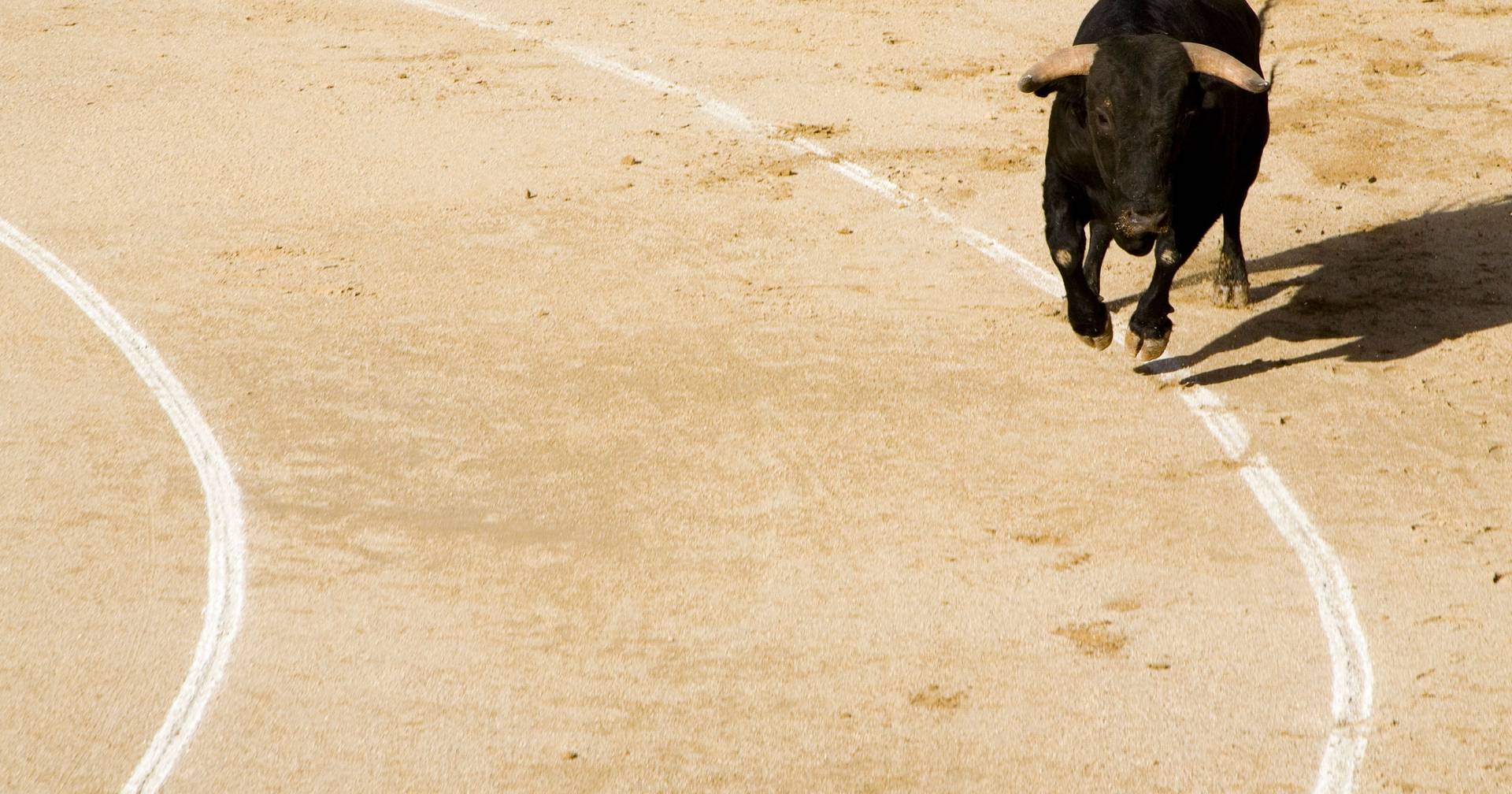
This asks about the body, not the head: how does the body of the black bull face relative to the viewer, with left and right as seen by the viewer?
facing the viewer
